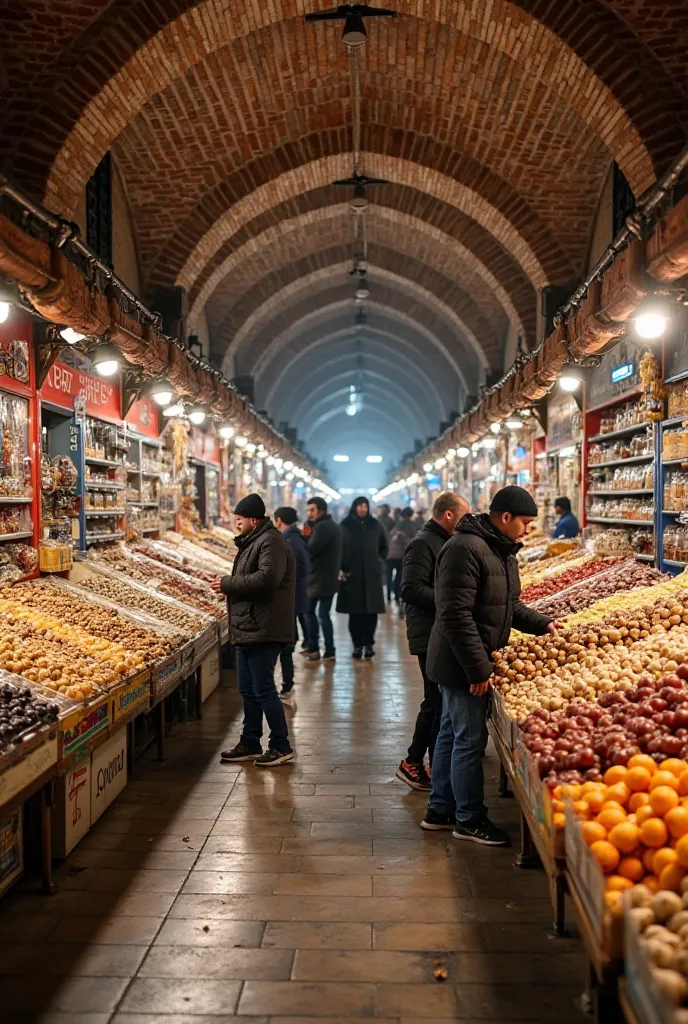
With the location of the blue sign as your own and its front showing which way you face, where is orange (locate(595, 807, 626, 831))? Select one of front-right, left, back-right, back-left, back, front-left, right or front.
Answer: front-left

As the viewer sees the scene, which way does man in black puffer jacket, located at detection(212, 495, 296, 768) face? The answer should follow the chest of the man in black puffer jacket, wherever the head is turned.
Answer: to the viewer's left

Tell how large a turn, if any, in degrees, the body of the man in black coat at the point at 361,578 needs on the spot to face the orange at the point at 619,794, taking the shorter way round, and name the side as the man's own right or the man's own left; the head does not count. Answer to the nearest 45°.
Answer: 0° — they already face it

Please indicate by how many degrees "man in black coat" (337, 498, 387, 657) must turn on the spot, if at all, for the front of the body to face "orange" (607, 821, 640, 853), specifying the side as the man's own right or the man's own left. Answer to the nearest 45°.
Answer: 0° — they already face it

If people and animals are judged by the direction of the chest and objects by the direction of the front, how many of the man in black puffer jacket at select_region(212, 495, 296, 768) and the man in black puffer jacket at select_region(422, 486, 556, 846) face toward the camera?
0

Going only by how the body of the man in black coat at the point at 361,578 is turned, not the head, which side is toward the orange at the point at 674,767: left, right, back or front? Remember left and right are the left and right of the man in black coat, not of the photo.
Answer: front

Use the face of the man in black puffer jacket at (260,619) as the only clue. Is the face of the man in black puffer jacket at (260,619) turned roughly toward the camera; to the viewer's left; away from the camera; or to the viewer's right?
to the viewer's left

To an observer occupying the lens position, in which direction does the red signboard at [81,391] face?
facing the viewer and to the right of the viewer

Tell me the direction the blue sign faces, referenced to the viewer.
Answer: facing the viewer and to the left of the viewer

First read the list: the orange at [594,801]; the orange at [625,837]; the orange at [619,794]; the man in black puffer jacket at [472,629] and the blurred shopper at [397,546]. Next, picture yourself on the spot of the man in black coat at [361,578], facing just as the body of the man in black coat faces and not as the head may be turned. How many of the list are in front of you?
4

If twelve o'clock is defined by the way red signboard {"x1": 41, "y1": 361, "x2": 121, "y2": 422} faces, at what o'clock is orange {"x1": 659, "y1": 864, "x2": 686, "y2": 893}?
The orange is roughly at 1 o'clock from the red signboard.

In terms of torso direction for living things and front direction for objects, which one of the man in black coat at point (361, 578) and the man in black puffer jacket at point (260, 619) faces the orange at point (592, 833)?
the man in black coat

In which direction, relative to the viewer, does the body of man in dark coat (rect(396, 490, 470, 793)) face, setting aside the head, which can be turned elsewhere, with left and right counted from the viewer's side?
facing to the right of the viewer

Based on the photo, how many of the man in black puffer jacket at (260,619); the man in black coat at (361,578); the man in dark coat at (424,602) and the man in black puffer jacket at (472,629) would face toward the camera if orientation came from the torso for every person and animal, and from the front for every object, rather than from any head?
1

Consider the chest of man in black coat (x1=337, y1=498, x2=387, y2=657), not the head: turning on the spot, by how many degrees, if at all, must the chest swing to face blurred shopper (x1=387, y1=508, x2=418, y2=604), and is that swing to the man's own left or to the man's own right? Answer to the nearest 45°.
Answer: approximately 180°
